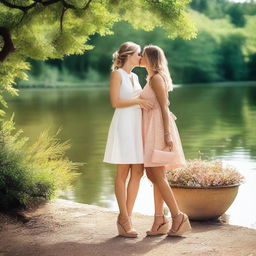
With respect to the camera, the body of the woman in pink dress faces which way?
to the viewer's left

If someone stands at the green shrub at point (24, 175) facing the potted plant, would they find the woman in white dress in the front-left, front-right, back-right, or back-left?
front-right

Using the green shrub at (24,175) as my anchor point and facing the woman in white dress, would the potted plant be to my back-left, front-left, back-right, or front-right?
front-left

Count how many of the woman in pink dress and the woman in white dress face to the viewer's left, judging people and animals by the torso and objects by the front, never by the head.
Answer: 1

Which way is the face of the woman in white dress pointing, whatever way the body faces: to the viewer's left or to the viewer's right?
to the viewer's right

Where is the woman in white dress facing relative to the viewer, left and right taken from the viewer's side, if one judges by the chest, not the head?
facing the viewer and to the right of the viewer

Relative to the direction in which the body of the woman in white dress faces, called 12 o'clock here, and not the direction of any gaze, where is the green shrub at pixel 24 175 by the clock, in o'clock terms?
The green shrub is roughly at 6 o'clock from the woman in white dress.

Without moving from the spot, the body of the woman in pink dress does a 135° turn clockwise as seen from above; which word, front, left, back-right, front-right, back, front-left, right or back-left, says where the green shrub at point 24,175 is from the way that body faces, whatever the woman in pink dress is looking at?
left
